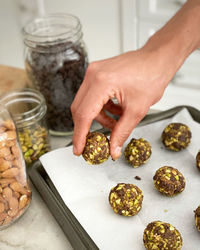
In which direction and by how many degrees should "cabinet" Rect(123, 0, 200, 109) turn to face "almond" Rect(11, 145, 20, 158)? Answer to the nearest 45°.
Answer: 0° — it already faces it

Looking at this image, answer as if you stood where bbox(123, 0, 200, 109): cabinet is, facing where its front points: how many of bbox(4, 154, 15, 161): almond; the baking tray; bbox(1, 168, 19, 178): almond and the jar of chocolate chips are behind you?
0

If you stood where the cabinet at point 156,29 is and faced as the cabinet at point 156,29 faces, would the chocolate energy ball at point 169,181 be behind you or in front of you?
in front

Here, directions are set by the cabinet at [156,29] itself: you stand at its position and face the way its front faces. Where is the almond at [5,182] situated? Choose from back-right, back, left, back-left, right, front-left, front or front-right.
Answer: front

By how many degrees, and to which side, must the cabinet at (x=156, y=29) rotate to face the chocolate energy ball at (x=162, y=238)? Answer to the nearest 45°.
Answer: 0° — it already faces it

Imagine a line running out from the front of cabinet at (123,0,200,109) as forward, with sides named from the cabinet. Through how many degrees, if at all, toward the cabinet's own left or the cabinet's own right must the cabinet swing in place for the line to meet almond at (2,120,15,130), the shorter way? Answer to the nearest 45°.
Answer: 0° — it already faces it

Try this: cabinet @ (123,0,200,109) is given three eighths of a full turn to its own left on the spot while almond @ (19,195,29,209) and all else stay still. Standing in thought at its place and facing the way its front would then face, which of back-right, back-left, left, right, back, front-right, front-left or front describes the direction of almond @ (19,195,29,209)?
back-right

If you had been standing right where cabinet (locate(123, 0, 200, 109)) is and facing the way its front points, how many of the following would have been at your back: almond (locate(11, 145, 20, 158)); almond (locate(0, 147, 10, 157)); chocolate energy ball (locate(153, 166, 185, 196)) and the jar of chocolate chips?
0

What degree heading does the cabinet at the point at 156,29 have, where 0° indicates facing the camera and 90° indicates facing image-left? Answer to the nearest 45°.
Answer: approximately 0°

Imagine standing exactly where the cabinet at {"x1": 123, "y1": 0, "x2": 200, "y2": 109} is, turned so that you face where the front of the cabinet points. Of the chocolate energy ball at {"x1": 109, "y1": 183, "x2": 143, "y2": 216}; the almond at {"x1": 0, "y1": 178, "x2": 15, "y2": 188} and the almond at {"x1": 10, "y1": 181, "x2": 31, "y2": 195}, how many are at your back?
0

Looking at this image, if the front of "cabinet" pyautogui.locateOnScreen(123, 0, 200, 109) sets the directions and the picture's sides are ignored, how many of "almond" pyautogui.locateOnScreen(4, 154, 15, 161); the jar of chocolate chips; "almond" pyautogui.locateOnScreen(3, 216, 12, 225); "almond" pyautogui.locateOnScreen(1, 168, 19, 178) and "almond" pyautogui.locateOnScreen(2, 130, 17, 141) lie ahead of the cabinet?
5

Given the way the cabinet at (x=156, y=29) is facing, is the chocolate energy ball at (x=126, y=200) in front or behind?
in front

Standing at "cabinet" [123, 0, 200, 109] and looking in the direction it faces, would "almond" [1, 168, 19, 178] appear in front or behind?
in front

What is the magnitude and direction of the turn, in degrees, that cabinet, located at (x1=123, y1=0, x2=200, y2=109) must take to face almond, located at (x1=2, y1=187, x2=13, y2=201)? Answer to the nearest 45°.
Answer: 0° — it already faces it

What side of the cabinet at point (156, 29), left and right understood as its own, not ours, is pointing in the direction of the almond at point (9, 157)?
front

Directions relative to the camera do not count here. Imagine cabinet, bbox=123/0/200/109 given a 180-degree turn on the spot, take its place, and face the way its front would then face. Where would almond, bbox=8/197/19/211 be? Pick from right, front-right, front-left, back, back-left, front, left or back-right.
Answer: back

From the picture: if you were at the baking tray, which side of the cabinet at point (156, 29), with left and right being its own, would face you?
front
